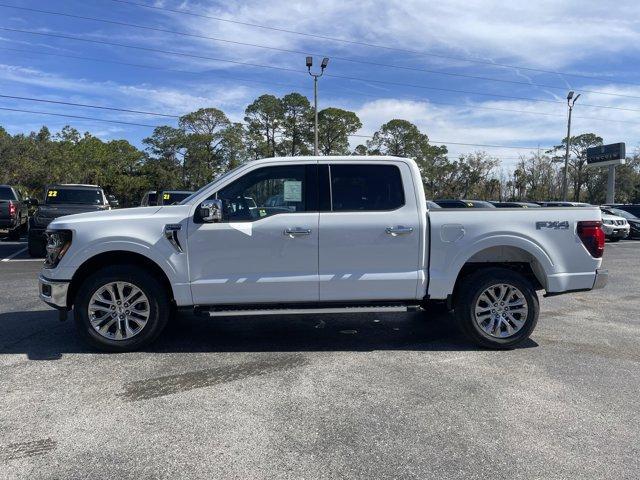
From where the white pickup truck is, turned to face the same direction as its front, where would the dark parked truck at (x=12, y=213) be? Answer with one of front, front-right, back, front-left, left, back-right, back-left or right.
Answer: front-right

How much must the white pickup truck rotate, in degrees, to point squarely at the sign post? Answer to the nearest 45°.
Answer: approximately 135° to its right

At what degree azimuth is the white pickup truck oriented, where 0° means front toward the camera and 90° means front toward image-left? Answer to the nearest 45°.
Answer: approximately 90°

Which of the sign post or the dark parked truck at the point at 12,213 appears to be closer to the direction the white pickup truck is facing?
the dark parked truck

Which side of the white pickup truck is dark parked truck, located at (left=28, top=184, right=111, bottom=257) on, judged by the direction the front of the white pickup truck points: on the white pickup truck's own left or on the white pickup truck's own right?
on the white pickup truck's own right

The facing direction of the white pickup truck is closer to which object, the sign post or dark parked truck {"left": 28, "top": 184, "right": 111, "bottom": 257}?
the dark parked truck
